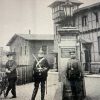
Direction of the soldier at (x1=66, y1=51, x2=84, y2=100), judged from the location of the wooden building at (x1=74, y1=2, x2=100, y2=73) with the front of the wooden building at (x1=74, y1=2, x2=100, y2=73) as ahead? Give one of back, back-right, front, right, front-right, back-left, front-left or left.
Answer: front-left

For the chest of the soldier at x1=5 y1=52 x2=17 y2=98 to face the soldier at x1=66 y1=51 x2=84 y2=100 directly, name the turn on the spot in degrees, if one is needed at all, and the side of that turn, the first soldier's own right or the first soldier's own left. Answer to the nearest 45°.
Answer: approximately 90° to the first soldier's own left

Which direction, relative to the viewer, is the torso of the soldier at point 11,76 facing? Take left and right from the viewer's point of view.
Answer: facing the viewer and to the left of the viewer

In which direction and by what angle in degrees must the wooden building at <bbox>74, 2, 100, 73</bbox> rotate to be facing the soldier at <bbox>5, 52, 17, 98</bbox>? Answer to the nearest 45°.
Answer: approximately 45° to its left

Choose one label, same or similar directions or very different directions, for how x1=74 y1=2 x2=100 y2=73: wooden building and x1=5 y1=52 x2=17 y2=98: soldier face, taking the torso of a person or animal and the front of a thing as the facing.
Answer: same or similar directions

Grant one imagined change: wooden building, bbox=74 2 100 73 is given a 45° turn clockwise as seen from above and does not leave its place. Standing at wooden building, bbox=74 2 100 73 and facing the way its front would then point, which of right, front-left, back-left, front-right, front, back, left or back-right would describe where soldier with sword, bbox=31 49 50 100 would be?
left

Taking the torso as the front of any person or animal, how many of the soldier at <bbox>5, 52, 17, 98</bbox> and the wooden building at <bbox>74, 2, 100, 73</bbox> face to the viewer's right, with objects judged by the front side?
0

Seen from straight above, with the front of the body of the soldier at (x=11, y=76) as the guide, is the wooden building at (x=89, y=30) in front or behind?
behind
